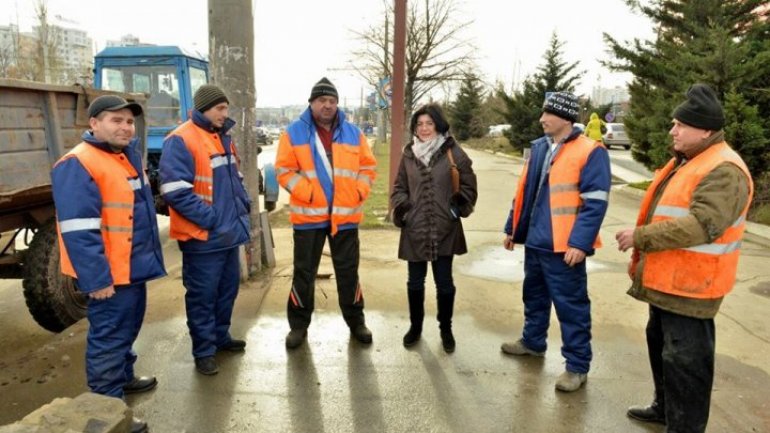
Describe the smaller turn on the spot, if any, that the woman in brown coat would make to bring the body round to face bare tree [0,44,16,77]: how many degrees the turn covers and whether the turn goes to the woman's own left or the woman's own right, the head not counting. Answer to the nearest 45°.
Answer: approximately 135° to the woman's own right

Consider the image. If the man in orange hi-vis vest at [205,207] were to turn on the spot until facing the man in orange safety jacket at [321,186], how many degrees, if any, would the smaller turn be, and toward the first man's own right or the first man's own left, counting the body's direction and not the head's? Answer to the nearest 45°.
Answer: approximately 45° to the first man's own left

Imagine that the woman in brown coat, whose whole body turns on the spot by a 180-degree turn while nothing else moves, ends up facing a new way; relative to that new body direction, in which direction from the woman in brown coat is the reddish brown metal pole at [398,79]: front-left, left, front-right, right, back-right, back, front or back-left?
front

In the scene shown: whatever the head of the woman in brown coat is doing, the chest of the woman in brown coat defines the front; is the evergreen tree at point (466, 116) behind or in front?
behind

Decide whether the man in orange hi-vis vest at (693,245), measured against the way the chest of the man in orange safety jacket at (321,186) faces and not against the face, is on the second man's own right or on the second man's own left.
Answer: on the second man's own left

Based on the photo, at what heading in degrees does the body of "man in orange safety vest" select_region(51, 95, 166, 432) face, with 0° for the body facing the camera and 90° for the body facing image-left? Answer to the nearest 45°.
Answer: approximately 315°

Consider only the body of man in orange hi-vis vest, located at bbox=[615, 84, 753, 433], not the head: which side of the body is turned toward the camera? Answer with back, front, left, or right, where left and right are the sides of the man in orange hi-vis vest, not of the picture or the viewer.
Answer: left

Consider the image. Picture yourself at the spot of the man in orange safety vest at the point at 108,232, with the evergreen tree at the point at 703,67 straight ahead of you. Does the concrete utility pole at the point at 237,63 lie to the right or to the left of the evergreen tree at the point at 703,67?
left

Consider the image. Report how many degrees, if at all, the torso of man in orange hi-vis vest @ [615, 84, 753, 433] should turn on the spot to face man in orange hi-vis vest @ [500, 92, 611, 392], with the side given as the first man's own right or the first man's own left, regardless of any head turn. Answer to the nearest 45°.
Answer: approximately 45° to the first man's own right

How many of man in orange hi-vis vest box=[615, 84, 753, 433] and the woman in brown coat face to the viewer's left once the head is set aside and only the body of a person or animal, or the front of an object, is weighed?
1
